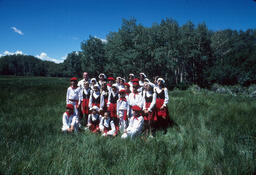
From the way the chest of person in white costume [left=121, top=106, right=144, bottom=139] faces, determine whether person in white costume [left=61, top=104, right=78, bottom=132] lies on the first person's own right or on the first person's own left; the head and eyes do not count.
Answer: on the first person's own right

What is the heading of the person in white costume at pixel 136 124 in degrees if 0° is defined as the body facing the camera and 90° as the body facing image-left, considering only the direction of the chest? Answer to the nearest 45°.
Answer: approximately 45°

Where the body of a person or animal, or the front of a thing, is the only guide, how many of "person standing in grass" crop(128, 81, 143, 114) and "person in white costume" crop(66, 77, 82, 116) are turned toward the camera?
2

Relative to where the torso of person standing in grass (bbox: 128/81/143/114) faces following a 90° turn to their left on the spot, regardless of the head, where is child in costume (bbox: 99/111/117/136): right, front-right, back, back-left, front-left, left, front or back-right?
back

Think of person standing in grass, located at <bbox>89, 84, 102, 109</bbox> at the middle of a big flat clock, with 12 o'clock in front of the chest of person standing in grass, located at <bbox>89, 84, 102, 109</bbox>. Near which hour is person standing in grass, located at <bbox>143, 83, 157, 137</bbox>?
person standing in grass, located at <bbox>143, 83, 157, 137</bbox> is roughly at 10 o'clock from person standing in grass, located at <bbox>89, 84, 102, 109</bbox>.
